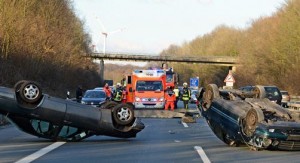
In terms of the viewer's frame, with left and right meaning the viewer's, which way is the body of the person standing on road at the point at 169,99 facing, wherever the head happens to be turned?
facing the viewer

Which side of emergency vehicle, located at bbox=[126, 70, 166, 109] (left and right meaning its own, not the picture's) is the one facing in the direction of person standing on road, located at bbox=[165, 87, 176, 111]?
left

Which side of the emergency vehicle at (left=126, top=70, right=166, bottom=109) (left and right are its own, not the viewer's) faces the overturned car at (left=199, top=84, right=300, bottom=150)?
front

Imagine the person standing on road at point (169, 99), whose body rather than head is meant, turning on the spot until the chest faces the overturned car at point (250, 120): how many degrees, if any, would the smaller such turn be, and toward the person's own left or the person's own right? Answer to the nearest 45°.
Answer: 0° — they already face it

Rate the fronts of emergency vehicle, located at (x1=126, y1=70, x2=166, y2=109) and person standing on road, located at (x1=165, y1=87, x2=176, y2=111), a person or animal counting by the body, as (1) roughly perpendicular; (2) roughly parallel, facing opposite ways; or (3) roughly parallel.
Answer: roughly parallel

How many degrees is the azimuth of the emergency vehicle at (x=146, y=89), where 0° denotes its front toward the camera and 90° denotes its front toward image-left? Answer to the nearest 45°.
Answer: approximately 0°

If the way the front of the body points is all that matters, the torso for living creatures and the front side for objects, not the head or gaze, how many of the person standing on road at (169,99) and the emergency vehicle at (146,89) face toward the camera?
2

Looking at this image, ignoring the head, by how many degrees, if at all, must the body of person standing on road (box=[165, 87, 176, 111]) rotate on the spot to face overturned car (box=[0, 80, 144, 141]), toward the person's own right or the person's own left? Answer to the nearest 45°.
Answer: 0° — they already face it
